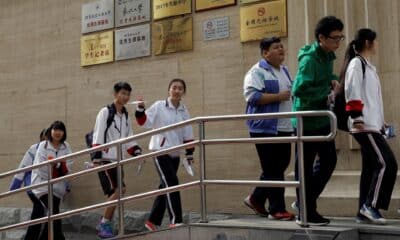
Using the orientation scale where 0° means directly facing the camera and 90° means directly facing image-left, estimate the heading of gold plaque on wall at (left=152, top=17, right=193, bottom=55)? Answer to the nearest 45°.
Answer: approximately 45°

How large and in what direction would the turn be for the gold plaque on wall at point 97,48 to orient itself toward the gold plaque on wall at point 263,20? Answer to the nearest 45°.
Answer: approximately 90° to its left

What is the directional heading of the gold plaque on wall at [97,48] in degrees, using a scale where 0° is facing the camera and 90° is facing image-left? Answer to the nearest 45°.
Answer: approximately 45°

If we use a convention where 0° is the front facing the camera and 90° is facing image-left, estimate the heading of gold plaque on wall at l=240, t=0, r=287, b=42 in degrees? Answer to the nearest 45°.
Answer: approximately 45°

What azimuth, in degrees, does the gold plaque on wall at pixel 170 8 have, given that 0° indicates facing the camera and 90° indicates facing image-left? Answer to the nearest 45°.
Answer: approximately 45°

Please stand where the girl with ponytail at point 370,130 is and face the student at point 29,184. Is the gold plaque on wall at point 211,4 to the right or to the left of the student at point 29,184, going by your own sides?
right

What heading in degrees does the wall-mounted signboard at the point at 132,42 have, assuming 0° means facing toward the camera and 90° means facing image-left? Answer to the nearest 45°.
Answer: approximately 45°
